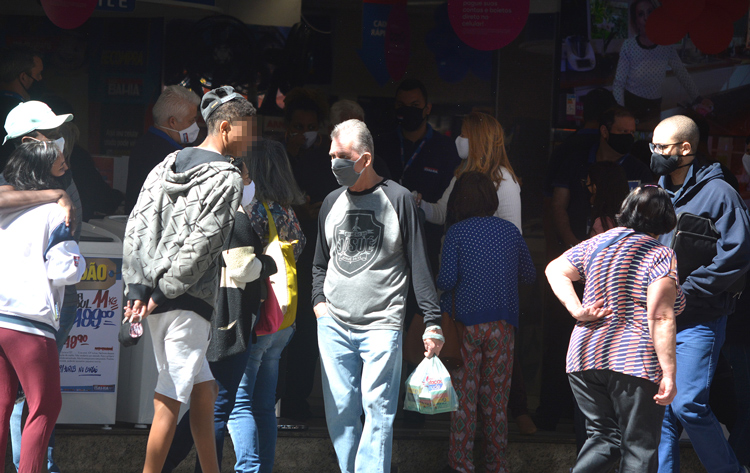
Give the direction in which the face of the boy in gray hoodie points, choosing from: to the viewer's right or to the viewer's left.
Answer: to the viewer's right

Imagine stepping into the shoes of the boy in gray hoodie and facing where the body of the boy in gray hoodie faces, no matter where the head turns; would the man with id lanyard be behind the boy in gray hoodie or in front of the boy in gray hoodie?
in front

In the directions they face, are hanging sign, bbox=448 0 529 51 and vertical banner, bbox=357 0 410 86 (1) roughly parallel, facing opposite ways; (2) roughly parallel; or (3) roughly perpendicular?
roughly parallel

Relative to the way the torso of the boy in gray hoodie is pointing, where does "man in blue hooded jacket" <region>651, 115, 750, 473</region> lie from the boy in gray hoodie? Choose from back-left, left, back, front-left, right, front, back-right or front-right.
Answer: front-right

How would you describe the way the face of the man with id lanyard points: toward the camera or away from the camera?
toward the camera

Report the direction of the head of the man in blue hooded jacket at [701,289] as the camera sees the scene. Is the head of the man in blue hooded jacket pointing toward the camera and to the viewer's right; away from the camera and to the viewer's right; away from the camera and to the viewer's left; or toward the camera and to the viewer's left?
toward the camera and to the viewer's left

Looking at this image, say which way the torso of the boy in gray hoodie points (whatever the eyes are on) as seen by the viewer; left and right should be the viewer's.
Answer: facing away from the viewer and to the right of the viewer

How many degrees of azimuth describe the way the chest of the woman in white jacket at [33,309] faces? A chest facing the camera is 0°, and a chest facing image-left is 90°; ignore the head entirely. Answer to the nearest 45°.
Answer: approximately 225°

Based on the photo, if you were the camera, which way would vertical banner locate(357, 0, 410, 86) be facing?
facing the viewer
